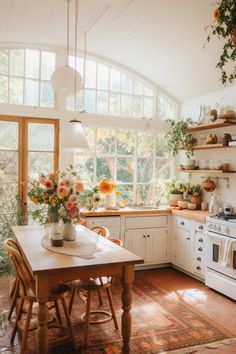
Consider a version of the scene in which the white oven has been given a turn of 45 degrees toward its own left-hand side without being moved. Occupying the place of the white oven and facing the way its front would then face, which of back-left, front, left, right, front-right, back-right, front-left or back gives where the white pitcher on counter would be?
back

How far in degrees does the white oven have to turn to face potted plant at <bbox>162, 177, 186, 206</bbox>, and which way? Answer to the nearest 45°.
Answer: approximately 90° to its right

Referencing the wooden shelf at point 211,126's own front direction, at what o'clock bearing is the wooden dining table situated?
The wooden dining table is roughly at 11 o'clock from the wooden shelf.

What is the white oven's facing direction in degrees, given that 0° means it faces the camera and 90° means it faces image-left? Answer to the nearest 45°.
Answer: approximately 45°

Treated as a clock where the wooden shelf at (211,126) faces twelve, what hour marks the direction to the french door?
The french door is roughly at 1 o'clock from the wooden shelf.

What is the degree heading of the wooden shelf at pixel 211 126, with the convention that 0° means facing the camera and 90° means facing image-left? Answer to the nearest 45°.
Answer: approximately 45°

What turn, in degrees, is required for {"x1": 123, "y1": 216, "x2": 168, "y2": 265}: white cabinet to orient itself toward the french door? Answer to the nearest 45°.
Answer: approximately 90° to its right

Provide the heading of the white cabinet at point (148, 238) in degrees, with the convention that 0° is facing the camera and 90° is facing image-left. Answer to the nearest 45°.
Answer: approximately 0°

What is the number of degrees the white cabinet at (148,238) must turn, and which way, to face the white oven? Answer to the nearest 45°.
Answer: approximately 45° to its left
